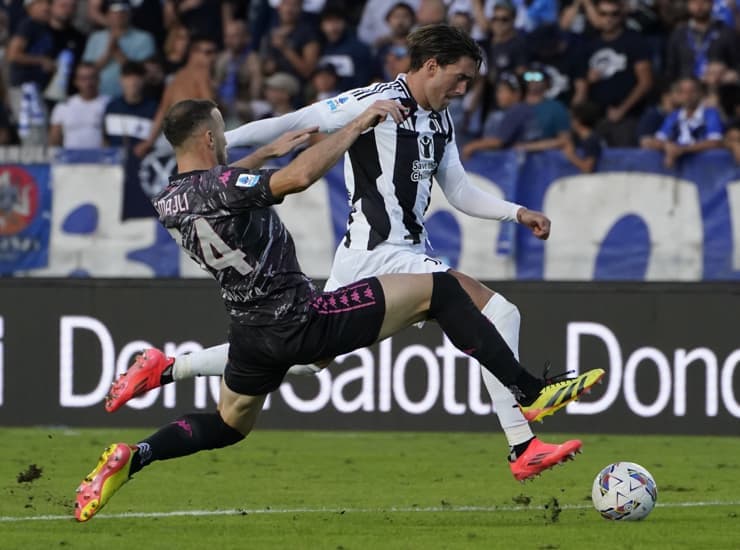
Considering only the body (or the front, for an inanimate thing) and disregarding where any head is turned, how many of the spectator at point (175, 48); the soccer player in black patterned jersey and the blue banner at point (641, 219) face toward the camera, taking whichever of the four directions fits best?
2

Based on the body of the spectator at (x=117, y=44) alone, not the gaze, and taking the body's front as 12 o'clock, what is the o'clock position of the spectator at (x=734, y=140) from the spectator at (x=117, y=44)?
the spectator at (x=734, y=140) is roughly at 10 o'clock from the spectator at (x=117, y=44).

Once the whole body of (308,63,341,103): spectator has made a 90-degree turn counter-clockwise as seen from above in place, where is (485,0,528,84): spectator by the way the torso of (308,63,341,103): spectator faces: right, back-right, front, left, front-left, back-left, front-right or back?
front

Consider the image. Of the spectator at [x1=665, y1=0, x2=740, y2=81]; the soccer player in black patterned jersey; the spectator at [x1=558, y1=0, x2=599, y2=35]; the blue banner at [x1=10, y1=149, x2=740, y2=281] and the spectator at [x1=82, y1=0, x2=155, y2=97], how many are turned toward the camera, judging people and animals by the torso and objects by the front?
4

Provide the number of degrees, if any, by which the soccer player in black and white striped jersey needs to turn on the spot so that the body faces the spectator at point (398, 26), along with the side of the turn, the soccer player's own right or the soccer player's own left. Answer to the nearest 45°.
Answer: approximately 135° to the soccer player's own left

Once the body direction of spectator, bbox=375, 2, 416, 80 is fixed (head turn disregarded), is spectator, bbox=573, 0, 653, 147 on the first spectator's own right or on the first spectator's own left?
on the first spectator's own left

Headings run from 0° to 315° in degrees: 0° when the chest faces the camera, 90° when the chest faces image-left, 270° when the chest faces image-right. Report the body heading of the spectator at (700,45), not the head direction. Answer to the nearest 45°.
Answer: approximately 0°

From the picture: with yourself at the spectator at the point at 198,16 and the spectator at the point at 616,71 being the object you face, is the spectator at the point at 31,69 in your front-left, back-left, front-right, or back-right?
back-right

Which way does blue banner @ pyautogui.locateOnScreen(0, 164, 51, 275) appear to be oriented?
toward the camera

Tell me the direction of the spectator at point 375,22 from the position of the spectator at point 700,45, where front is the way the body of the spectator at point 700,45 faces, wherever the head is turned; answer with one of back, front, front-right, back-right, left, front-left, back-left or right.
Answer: right

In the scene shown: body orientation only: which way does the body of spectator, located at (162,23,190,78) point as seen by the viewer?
toward the camera

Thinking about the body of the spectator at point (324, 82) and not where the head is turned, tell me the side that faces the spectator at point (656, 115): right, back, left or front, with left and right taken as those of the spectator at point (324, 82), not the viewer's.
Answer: left
